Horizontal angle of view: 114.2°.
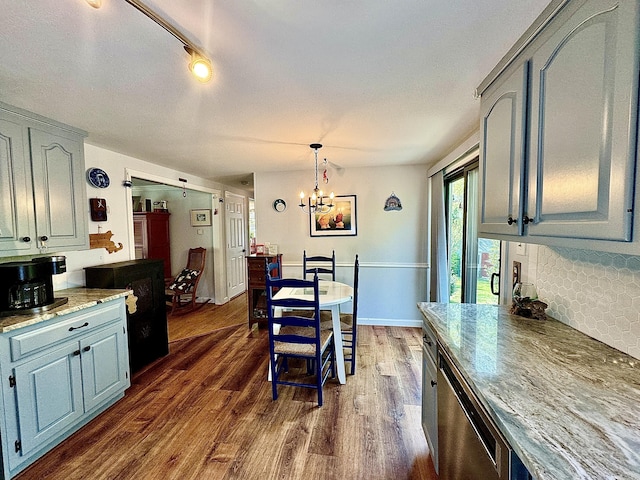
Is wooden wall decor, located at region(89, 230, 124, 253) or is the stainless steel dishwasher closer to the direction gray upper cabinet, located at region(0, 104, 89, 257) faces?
the stainless steel dishwasher

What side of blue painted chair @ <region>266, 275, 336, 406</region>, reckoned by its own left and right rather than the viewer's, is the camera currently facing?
back

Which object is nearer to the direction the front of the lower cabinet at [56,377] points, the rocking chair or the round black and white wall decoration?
the round black and white wall decoration

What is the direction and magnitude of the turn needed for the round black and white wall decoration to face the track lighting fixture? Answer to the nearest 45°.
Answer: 0° — it already faces it

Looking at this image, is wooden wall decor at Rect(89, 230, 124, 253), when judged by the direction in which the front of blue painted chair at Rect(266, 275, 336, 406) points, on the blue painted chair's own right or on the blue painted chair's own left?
on the blue painted chair's own left

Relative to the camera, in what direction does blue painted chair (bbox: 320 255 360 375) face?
facing to the left of the viewer

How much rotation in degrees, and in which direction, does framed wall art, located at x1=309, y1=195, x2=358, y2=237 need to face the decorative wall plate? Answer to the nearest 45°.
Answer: approximately 45° to its right

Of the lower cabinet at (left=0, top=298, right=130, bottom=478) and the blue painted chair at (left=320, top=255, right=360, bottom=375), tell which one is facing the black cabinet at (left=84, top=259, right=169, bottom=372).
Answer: the blue painted chair

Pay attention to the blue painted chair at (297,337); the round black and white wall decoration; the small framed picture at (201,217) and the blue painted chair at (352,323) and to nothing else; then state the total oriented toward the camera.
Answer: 2

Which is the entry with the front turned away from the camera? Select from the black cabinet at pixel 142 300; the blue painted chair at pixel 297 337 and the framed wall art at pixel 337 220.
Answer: the blue painted chair
